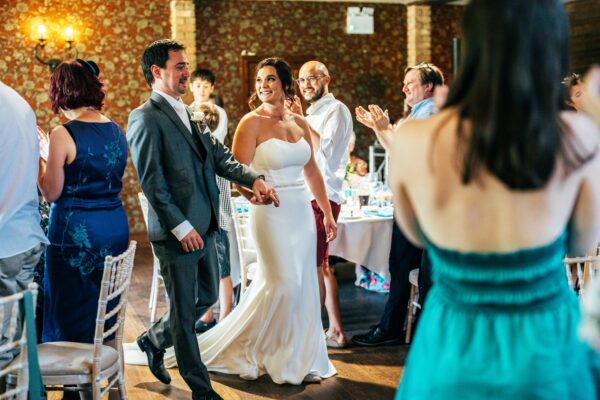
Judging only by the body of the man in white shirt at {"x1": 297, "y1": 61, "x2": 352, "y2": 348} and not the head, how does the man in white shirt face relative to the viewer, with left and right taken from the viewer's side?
facing the viewer and to the left of the viewer

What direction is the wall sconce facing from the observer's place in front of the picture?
facing the viewer

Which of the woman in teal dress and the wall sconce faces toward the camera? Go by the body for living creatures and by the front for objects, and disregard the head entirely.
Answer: the wall sconce

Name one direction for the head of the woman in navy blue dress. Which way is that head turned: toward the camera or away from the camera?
away from the camera

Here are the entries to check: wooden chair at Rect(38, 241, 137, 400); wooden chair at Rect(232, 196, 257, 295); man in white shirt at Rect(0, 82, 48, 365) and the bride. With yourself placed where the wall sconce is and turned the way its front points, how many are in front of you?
4

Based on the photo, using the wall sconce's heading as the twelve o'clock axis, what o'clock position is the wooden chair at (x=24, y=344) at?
The wooden chair is roughly at 12 o'clock from the wall sconce.

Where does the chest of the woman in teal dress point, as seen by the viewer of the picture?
away from the camera

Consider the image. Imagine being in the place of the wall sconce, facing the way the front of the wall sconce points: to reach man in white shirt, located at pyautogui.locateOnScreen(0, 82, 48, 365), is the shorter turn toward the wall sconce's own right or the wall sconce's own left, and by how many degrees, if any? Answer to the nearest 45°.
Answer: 0° — it already faces them

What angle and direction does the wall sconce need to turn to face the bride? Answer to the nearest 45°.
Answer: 0° — it already faces them

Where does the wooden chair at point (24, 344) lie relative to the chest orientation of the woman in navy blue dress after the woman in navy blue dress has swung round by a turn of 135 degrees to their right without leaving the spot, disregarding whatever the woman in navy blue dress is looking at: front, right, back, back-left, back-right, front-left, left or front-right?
right

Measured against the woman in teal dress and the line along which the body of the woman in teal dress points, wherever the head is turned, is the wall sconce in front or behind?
in front

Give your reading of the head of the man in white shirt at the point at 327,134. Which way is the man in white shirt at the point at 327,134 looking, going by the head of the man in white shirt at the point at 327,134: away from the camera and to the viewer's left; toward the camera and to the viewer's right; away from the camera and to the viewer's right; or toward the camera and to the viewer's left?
toward the camera and to the viewer's left

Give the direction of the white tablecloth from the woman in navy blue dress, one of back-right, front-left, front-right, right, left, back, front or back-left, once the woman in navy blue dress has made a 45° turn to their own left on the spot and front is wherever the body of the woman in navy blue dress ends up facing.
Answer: back-right
